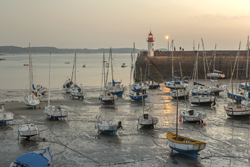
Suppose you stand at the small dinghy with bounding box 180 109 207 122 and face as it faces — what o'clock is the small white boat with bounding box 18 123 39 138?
the small white boat with bounding box 18 123 39 138 is roughly at 11 o'clock from the small dinghy with bounding box 180 109 207 122.

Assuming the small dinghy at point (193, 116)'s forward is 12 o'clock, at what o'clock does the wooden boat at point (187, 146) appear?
The wooden boat is roughly at 9 o'clock from the small dinghy.

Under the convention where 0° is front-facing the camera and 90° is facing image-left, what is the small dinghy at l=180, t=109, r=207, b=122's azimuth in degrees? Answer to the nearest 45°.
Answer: approximately 90°

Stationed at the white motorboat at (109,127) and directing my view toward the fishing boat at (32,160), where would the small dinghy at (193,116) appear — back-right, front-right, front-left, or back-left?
back-left

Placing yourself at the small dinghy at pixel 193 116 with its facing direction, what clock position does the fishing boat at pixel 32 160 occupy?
The fishing boat is roughly at 10 o'clock from the small dinghy.

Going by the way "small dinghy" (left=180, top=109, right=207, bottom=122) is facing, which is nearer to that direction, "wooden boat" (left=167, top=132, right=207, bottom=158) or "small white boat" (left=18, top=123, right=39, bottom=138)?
the small white boat
